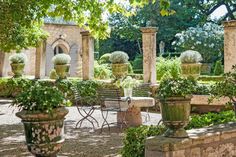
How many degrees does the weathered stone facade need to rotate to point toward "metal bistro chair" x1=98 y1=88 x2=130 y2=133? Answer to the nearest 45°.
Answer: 0° — it already faces it

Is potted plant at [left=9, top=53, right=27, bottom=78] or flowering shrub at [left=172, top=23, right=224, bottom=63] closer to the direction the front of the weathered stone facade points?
the potted plant

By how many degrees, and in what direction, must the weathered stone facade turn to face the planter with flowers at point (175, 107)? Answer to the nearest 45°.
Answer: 0° — it already faces it

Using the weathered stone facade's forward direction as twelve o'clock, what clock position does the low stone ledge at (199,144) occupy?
The low stone ledge is roughly at 12 o'clock from the weathered stone facade.

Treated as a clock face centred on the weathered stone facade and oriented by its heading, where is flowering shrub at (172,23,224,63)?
The flowering shrub is roughly at 10 o'clock from the weathered stone facade.

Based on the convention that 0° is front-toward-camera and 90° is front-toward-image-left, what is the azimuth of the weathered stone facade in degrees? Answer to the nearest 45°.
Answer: approximately 0°
